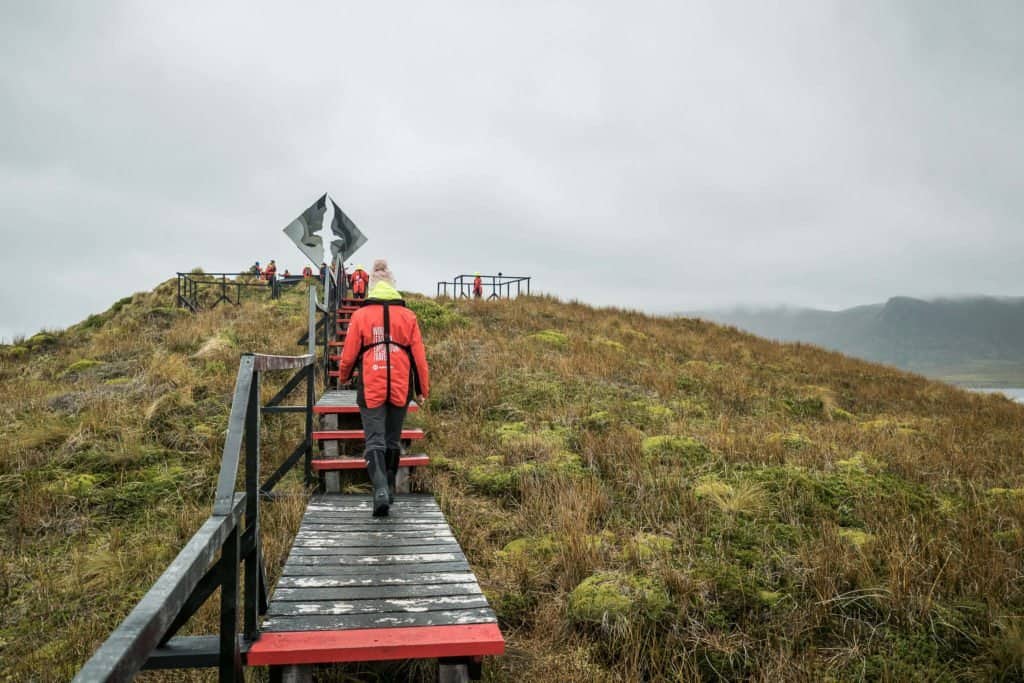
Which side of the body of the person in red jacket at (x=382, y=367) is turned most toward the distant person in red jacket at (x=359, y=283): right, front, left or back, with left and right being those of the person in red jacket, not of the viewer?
front

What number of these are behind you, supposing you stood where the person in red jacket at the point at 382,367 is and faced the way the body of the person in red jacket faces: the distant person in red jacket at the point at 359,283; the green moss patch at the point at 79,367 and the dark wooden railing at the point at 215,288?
0

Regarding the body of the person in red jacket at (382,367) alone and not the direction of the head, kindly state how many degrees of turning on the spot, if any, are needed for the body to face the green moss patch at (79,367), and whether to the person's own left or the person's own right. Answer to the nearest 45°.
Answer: approximately 45° to the person's own left

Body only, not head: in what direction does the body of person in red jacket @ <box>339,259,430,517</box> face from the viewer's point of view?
away from the camera

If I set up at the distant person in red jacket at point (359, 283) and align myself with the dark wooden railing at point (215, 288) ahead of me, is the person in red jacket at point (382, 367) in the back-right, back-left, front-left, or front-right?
back-left

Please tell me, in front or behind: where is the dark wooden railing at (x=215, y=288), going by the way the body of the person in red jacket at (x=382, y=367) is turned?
in front

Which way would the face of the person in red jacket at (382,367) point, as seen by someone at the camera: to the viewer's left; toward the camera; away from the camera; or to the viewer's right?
away from the camera
